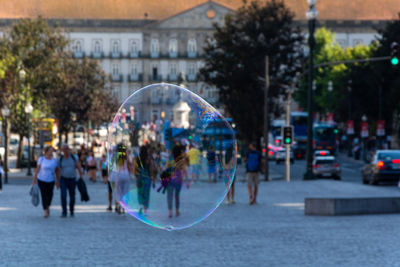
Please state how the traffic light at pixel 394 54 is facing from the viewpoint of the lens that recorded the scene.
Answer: facing the viewer

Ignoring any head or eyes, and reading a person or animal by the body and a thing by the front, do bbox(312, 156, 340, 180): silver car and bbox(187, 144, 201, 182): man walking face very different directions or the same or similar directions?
same or similar directions

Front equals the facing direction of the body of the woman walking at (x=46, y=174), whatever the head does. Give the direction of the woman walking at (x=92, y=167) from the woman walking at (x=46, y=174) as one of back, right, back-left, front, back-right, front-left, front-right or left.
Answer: back

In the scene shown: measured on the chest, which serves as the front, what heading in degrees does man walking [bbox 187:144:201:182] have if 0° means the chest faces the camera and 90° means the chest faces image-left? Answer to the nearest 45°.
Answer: approximately 180°

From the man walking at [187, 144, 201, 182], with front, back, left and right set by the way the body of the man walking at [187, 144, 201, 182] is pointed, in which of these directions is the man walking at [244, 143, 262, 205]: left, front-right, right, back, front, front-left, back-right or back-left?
back

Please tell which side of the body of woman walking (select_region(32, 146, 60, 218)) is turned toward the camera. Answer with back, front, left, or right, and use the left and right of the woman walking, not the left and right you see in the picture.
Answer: front

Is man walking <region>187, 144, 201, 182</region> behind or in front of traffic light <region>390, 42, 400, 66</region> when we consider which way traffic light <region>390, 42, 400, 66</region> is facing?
in front

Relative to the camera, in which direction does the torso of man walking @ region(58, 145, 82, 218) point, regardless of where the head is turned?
toward the camera

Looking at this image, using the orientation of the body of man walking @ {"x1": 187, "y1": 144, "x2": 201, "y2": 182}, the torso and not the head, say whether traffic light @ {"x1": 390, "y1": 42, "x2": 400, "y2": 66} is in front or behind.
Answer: in front

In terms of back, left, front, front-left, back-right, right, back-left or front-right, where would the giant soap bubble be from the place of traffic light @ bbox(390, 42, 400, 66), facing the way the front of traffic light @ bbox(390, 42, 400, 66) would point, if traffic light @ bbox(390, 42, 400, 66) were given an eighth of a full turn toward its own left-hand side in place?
front-right
